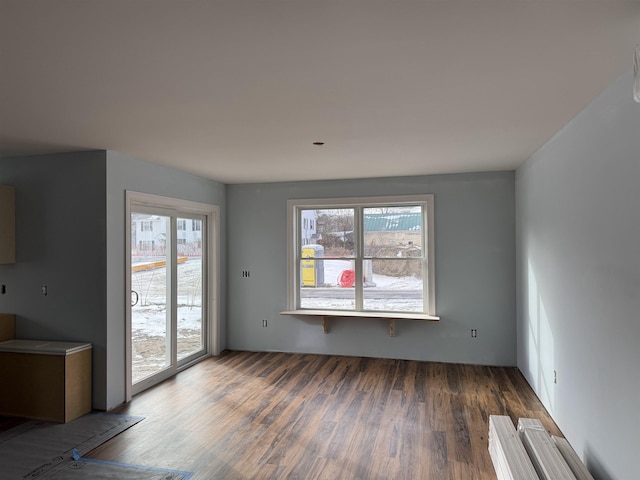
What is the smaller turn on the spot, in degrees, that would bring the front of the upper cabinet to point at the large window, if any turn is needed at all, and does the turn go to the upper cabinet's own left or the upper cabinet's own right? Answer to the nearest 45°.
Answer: approximately 90° to the upper cabinet's own left

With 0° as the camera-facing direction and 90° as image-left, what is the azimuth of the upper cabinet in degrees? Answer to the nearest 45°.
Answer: approximately 0°

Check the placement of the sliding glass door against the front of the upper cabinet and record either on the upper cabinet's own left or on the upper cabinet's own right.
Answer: on the upper cabinet's own left

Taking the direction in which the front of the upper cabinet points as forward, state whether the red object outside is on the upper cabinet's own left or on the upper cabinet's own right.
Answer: on the upper cabinet's own left
